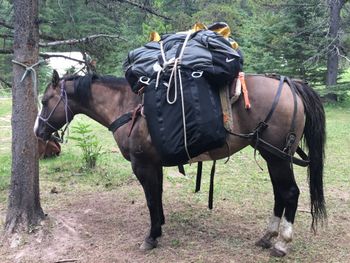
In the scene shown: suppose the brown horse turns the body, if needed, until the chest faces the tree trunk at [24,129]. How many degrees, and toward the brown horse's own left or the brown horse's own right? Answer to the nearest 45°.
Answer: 0° — it already faces it

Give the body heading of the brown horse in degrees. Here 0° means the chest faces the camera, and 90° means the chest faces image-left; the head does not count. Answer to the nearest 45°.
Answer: approximately 90°

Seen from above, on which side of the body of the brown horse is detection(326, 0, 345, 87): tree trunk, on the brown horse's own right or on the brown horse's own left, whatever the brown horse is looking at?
on the brown horse's own right
